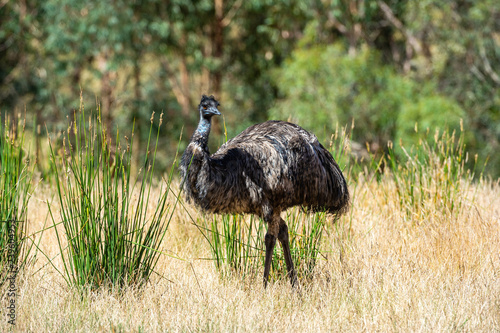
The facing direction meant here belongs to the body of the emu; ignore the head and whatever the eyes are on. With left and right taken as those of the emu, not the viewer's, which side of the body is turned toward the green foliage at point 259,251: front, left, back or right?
right

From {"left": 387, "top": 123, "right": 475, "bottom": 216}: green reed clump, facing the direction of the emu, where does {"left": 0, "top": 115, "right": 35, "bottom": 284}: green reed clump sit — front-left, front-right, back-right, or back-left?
front-right

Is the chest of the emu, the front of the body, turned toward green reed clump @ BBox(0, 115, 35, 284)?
yes

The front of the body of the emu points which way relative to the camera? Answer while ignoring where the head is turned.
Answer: to the viewer's left

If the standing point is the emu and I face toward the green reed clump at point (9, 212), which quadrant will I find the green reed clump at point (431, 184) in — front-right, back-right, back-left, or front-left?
back-right

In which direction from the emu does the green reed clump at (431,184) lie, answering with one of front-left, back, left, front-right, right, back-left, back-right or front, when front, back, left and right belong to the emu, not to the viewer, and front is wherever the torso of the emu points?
back-right
